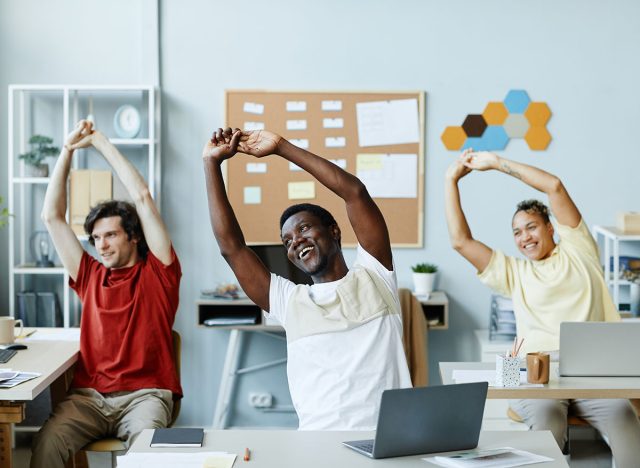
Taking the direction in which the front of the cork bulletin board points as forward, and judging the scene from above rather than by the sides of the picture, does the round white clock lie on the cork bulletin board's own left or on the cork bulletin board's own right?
on the cork bulletin board's own right

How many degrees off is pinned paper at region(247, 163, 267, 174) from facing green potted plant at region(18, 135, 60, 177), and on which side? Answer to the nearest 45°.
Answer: approximately 90° to its right

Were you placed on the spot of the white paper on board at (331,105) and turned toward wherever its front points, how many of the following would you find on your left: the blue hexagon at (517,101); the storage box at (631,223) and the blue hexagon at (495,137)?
3

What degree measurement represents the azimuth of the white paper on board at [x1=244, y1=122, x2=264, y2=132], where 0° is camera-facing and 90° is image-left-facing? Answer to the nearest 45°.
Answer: approximately 0°

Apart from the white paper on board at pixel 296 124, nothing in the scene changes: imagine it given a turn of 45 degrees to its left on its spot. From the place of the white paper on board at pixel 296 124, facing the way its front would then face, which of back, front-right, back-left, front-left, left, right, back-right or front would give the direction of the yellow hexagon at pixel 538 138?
front-left

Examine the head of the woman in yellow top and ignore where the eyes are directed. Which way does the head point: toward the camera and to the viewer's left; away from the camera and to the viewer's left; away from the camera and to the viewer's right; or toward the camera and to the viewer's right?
toward the camera and to the viewer's left

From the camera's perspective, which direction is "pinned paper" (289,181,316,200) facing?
toward the camera

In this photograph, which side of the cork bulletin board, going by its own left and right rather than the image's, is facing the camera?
front

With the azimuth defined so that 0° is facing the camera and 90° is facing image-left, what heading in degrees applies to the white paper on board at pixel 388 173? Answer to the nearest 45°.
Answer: approximately 0°

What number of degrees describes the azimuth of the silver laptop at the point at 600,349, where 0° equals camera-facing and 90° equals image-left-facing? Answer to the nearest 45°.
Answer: approximately 180°

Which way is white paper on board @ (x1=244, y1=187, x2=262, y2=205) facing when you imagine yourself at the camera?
facing the viewer
